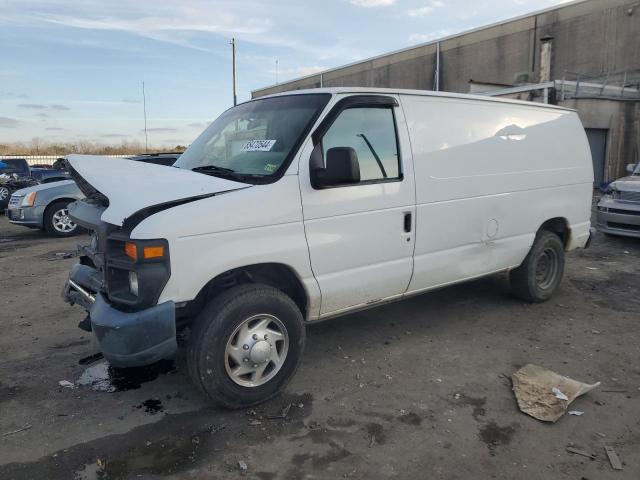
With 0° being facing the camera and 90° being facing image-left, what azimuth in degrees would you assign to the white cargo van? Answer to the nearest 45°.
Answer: approximately 45°

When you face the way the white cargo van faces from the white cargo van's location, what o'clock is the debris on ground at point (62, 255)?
The debris on ground is roughly at 3 o'clock from the white cargo van.

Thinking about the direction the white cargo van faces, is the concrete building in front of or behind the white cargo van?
behind

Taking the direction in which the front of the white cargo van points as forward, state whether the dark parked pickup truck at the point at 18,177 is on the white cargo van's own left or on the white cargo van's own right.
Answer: on the white cargo van's own right

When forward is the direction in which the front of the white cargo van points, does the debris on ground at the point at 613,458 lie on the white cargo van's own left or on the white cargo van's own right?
on the white cargo van's own left

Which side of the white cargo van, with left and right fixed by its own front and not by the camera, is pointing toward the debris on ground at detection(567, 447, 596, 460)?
left

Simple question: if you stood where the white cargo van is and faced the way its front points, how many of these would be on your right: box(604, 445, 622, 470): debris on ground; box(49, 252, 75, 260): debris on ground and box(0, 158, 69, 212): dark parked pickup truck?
2
